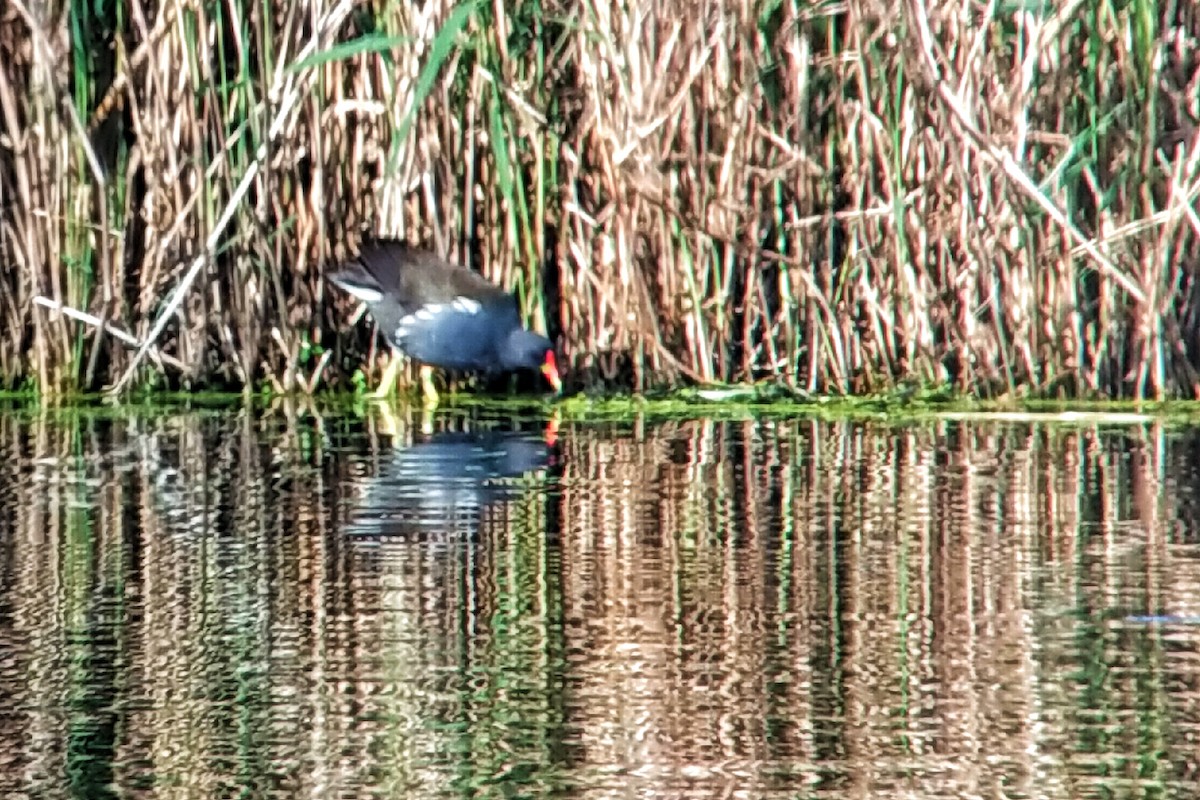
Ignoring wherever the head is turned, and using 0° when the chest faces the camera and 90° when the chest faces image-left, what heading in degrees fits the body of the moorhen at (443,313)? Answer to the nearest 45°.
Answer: approximately 270°
